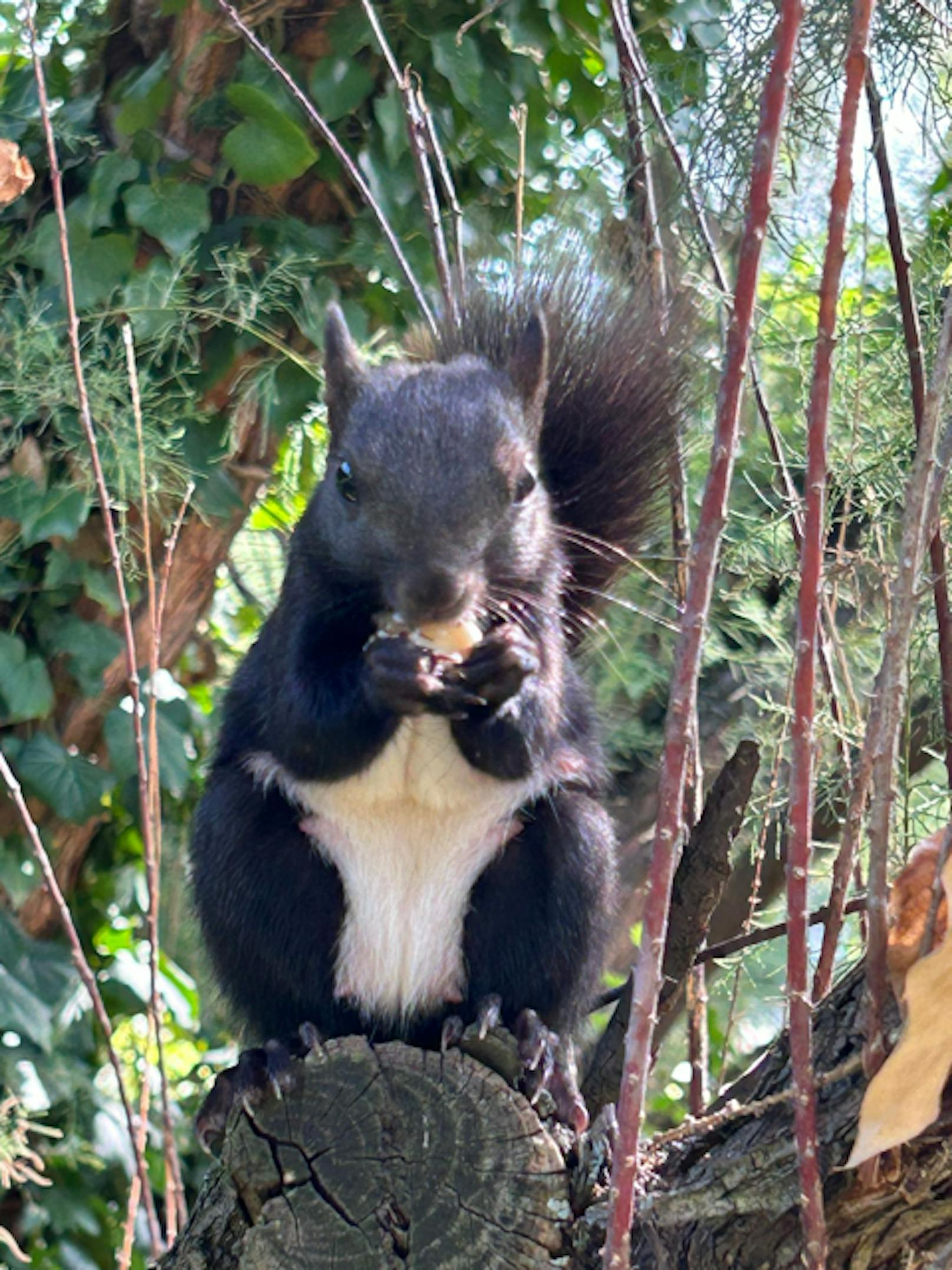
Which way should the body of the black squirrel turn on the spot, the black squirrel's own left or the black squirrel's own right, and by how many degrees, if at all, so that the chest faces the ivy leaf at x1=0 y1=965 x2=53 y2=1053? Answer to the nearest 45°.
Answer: approximately 135° to the black squirrel's own right

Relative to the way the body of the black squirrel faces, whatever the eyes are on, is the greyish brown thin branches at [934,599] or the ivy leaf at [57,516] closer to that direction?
the greyish brown thin branches

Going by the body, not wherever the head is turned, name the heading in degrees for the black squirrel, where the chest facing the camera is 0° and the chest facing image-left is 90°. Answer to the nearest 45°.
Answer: approximately 0°

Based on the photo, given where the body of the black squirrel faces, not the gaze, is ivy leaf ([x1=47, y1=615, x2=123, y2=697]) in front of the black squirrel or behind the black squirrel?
behind
